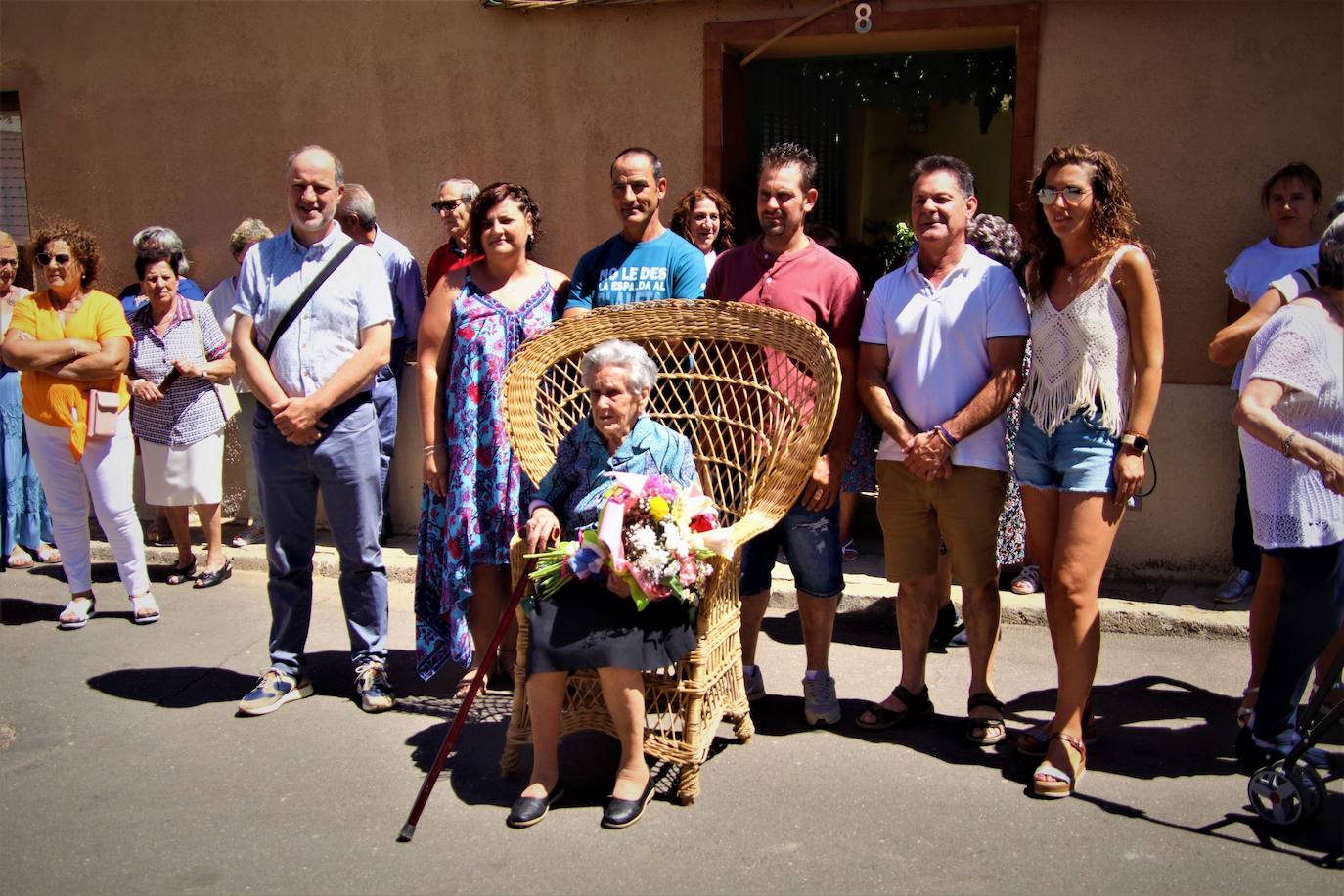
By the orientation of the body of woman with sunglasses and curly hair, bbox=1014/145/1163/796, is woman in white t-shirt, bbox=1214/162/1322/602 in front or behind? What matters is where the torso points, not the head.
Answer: behind

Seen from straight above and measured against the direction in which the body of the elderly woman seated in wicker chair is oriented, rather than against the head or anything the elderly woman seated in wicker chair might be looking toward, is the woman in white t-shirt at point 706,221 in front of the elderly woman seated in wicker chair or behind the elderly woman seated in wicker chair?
behind

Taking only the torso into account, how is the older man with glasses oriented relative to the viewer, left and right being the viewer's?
facing the viewer and to the left of the viewer

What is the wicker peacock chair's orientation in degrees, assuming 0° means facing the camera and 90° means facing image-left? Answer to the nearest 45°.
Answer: approximately 45°

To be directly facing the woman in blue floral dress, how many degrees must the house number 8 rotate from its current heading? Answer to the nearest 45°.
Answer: approximately 45° to its right

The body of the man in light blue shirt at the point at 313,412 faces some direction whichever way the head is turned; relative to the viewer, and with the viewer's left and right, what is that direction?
facing the viewer

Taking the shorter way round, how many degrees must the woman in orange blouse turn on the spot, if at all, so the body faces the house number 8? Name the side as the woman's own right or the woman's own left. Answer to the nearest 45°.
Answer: approximately 90° to the woman's own left

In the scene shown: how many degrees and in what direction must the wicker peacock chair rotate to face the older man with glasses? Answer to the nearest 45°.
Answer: approximately 90° to its right

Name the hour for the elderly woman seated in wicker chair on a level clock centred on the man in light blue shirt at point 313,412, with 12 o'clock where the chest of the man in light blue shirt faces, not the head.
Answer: The elderly woman seated in wicker chair is roughly at 11 o'clock from the man in light blue shirt.

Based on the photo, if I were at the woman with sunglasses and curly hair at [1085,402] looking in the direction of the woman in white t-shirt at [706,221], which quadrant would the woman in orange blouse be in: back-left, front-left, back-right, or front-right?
front-left

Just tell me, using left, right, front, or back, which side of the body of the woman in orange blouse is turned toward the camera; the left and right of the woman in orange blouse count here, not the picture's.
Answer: front

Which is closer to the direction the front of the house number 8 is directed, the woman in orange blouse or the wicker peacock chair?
the wicker peacock chair
